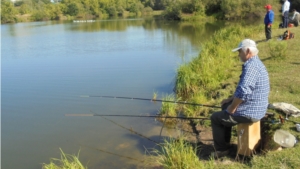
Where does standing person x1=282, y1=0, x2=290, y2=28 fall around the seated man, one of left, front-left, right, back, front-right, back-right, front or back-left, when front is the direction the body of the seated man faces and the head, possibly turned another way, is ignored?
right

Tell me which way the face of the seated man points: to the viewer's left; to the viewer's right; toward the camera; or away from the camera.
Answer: to the viewer's left

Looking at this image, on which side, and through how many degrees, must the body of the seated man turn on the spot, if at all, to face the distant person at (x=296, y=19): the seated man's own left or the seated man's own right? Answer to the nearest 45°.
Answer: approximately 90° to the seated man's own right

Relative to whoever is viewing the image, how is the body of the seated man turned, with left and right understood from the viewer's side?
facing to the left of the viewer
